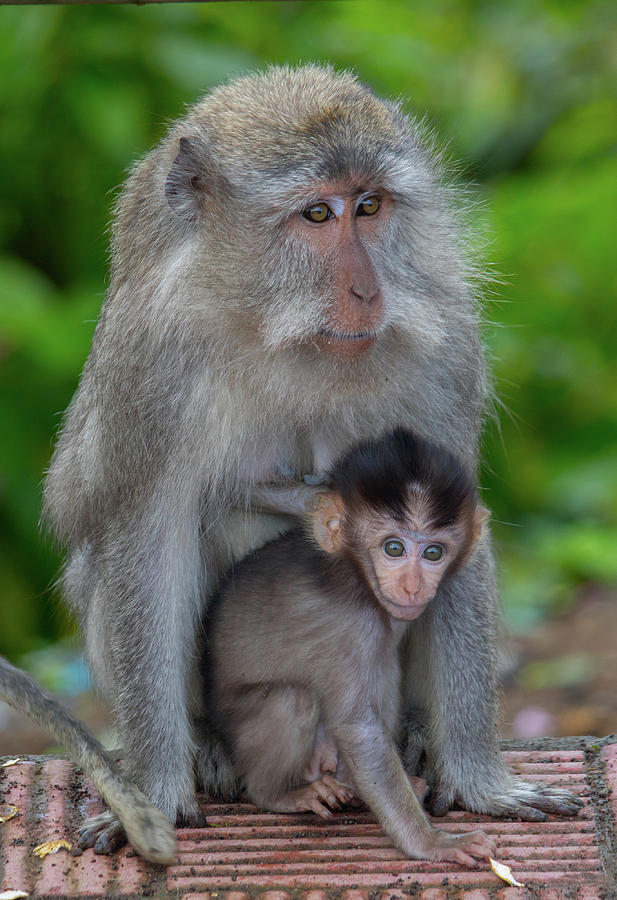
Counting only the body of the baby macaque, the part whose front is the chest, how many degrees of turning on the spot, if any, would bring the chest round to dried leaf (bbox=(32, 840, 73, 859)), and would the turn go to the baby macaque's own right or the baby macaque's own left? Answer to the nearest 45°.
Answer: approximately 135° to the baby macaque's own right

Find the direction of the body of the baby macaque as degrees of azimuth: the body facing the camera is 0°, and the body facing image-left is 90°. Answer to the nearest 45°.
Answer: approximately 315°

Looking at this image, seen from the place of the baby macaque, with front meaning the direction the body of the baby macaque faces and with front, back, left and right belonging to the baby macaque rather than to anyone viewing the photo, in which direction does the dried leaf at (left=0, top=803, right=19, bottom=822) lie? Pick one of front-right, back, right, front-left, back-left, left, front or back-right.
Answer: back-right
